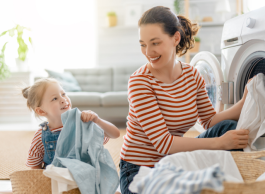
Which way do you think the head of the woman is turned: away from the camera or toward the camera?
toward the camera

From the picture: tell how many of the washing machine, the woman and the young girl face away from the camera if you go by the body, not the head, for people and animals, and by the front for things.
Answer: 0

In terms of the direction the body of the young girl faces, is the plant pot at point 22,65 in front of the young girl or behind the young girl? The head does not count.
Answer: behind

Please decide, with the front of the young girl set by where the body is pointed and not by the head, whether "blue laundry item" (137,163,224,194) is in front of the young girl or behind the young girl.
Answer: in front

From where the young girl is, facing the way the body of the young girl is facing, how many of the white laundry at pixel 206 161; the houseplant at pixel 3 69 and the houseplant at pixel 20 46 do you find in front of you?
1

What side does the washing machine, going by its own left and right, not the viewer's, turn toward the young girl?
front

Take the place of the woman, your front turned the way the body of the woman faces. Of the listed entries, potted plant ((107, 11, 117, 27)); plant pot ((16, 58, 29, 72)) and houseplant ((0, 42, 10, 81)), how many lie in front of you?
0

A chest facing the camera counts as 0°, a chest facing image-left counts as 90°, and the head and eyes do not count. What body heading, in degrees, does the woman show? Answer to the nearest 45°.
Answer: approximately 315°

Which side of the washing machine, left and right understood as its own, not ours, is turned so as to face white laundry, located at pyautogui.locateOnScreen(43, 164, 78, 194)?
front

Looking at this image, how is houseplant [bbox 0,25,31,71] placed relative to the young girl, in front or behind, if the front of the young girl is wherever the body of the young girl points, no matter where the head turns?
behind

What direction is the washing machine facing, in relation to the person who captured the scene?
facing the viewer and to the left of the viewer

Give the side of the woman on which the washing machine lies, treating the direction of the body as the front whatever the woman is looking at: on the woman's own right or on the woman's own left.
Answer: on the woman's own left

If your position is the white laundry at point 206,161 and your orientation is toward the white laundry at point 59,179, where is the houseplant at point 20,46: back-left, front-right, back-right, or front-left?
front-right

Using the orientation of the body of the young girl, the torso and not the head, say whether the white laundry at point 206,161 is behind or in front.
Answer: in front

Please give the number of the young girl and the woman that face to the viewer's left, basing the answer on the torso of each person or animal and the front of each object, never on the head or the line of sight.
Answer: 0
